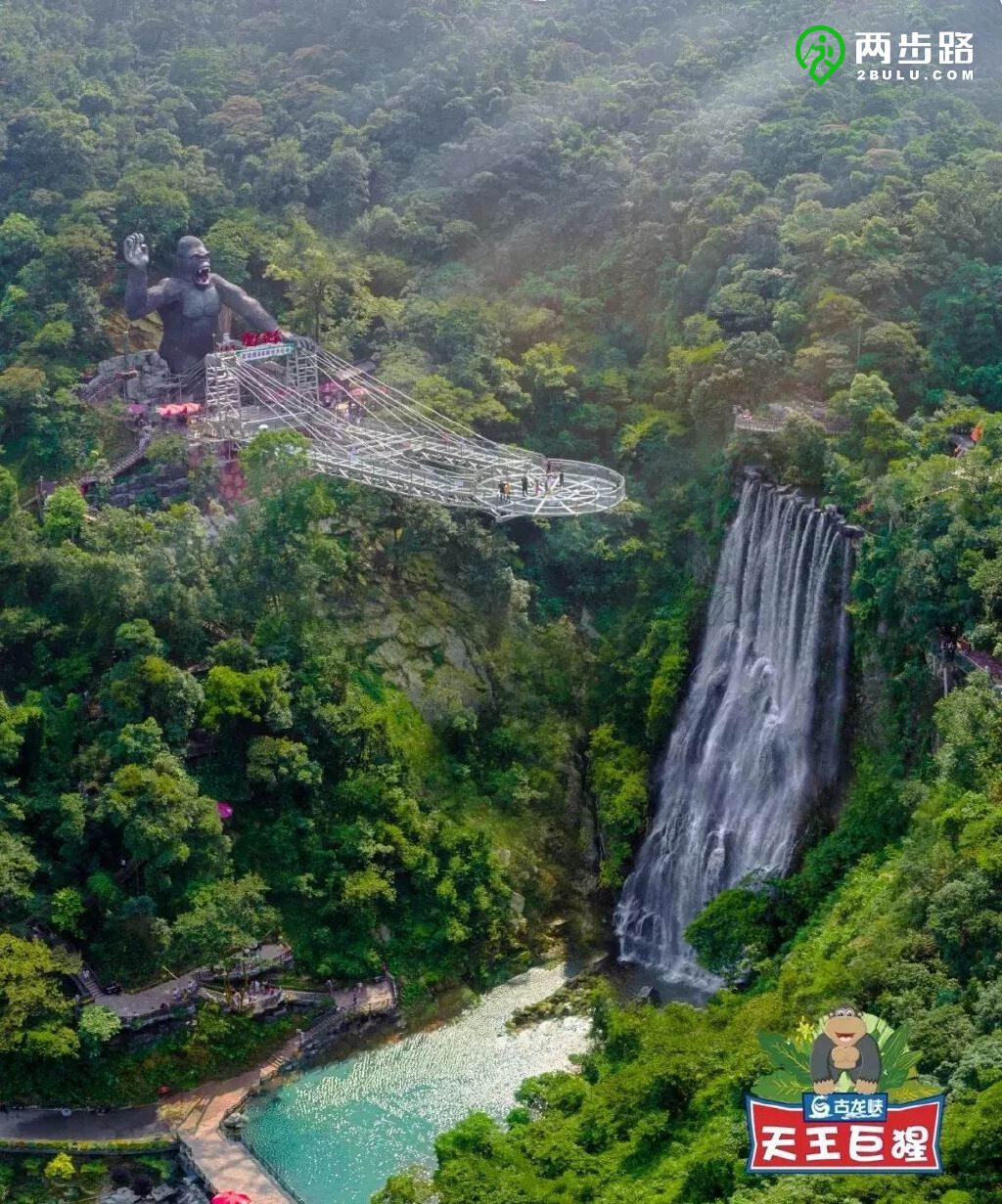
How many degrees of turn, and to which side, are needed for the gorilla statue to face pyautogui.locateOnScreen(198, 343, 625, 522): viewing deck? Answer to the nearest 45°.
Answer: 0° — it already faces it

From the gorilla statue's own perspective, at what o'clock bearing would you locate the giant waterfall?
The giant waterfall is roughly at 12 o'clock from the gorilla statue.

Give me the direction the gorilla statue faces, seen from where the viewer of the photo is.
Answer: facing the viewer and to the right of the viewer
